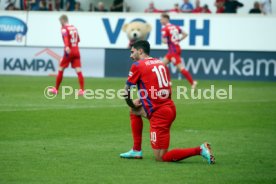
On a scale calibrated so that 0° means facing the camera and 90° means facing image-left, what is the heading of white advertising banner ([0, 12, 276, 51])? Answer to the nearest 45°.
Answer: approximately 0°

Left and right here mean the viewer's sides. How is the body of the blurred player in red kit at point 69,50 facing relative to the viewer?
facing away from the viewer and to the left of the viewer

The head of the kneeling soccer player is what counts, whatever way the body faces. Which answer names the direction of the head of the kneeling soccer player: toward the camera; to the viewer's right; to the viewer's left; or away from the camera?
to the viewer's left

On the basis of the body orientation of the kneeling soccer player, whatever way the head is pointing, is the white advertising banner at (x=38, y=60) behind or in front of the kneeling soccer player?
in front

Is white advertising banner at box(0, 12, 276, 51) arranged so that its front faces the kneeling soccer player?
yes

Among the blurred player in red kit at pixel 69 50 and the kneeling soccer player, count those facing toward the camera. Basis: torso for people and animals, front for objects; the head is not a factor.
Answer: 0

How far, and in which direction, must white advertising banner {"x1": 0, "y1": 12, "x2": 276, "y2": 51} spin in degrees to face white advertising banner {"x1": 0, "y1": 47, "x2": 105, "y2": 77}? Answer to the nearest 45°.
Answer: approximately 90° to its right

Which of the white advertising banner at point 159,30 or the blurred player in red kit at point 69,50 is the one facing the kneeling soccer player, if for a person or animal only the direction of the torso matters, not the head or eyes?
the white advertising banner

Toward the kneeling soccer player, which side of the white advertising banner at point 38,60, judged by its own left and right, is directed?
front

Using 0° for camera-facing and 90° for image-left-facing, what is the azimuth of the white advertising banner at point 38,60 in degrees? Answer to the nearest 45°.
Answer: approximately 0°

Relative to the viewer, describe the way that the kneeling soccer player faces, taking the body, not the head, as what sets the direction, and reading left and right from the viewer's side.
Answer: facing away from the viewer and to the left of the viewer
